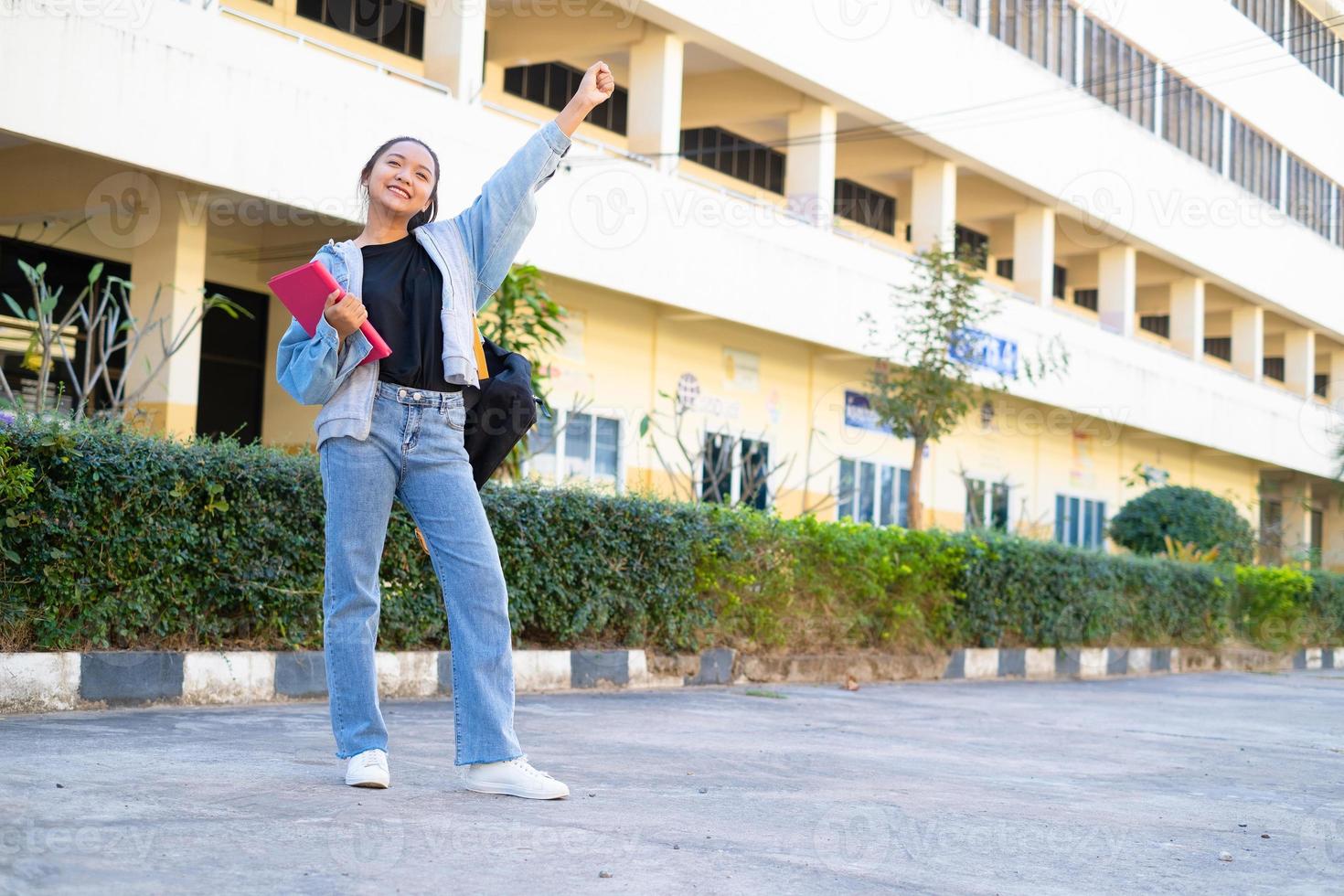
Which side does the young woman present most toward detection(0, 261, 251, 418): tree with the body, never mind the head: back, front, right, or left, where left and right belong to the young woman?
back

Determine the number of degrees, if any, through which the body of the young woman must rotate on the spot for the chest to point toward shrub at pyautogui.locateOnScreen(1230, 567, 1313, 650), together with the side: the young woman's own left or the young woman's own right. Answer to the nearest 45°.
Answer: approximately 135° to the young woman's own left

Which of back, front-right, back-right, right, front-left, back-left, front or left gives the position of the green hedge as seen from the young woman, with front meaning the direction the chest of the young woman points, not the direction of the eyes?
back

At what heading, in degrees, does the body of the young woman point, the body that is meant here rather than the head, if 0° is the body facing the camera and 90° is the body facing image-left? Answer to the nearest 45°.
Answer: approximately 0°

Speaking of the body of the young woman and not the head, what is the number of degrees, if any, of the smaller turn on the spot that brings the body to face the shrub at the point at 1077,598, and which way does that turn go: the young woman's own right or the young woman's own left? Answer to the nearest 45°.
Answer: approximately 135° to the young woman's own left

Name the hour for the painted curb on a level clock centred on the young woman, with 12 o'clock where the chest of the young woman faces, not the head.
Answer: The painted curb is roughly at 6 o'clock from the young woman.

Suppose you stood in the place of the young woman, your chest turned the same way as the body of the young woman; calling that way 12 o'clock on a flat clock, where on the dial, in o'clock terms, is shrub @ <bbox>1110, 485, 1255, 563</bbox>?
The shrub is roughly at 7 o'clock from the young woman.
